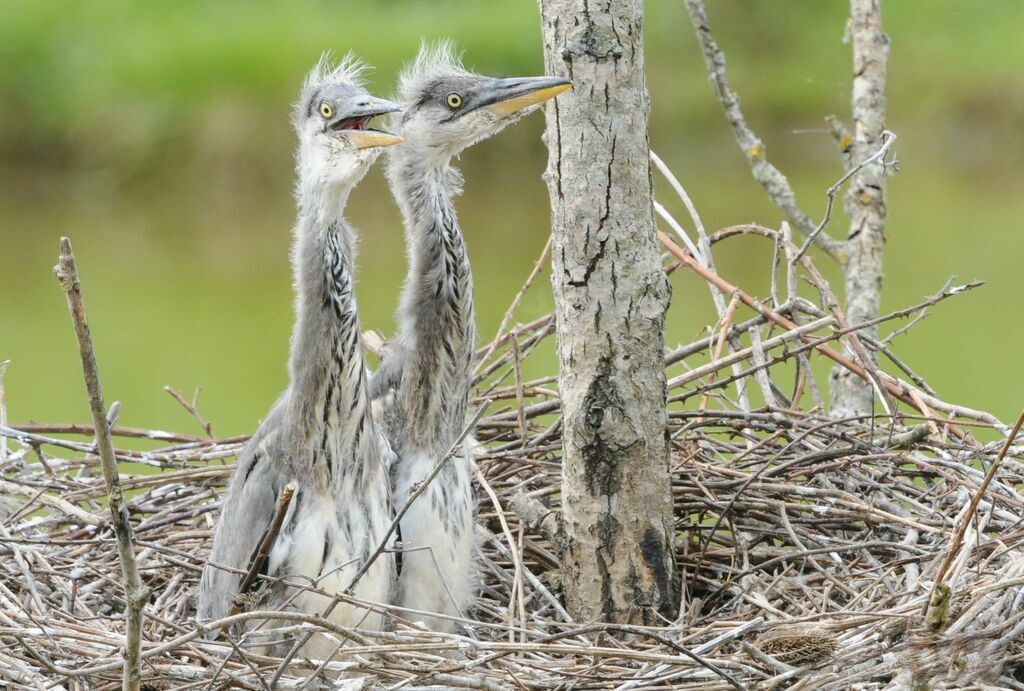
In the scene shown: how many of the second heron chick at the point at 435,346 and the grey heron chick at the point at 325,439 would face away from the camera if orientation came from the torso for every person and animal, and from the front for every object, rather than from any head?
0

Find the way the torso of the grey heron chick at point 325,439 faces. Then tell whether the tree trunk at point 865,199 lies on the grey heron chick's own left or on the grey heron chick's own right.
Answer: on the grey heron chick's own left

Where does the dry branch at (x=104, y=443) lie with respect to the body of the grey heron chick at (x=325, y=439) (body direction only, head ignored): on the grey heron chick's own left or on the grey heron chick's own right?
on the grey heron chick's own right

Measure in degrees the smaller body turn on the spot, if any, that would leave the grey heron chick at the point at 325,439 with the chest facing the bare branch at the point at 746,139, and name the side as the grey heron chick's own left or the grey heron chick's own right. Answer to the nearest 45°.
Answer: approximately 90° to the grey heron chick's own left

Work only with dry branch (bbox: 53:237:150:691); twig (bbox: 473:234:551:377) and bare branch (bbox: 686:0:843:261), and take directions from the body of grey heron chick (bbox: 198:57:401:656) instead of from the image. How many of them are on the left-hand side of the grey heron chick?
2

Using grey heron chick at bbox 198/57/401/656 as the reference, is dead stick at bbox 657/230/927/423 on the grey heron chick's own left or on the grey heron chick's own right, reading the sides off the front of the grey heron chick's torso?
on the grey heron chick's own left
